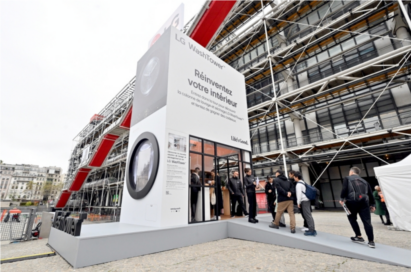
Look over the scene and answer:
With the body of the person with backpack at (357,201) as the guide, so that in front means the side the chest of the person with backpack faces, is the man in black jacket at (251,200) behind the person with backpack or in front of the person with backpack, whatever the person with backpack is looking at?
in front

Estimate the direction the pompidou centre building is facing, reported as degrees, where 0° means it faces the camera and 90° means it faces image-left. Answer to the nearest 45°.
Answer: approximately 45°

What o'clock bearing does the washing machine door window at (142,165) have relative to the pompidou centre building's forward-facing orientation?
The washing machine door window is roughly at 12 o'clock from the pompidou centre building.

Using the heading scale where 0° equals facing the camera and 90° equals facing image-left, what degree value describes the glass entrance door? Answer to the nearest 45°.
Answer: approximately 315°

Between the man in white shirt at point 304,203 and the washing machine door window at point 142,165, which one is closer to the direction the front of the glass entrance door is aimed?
the man in white shirt

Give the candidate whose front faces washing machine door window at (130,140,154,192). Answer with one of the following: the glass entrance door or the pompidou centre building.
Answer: the pompidou centre building

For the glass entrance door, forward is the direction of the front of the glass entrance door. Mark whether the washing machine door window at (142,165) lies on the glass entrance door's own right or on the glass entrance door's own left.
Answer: on the glass entrance door's own right

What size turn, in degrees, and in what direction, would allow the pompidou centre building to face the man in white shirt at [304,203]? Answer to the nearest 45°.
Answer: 0° — it already faces them

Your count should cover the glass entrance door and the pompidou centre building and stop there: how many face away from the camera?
0

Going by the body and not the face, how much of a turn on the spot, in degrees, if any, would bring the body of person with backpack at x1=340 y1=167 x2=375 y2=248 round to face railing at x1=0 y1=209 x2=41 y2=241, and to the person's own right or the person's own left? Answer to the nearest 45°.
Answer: approximately 45° to the person's own left
